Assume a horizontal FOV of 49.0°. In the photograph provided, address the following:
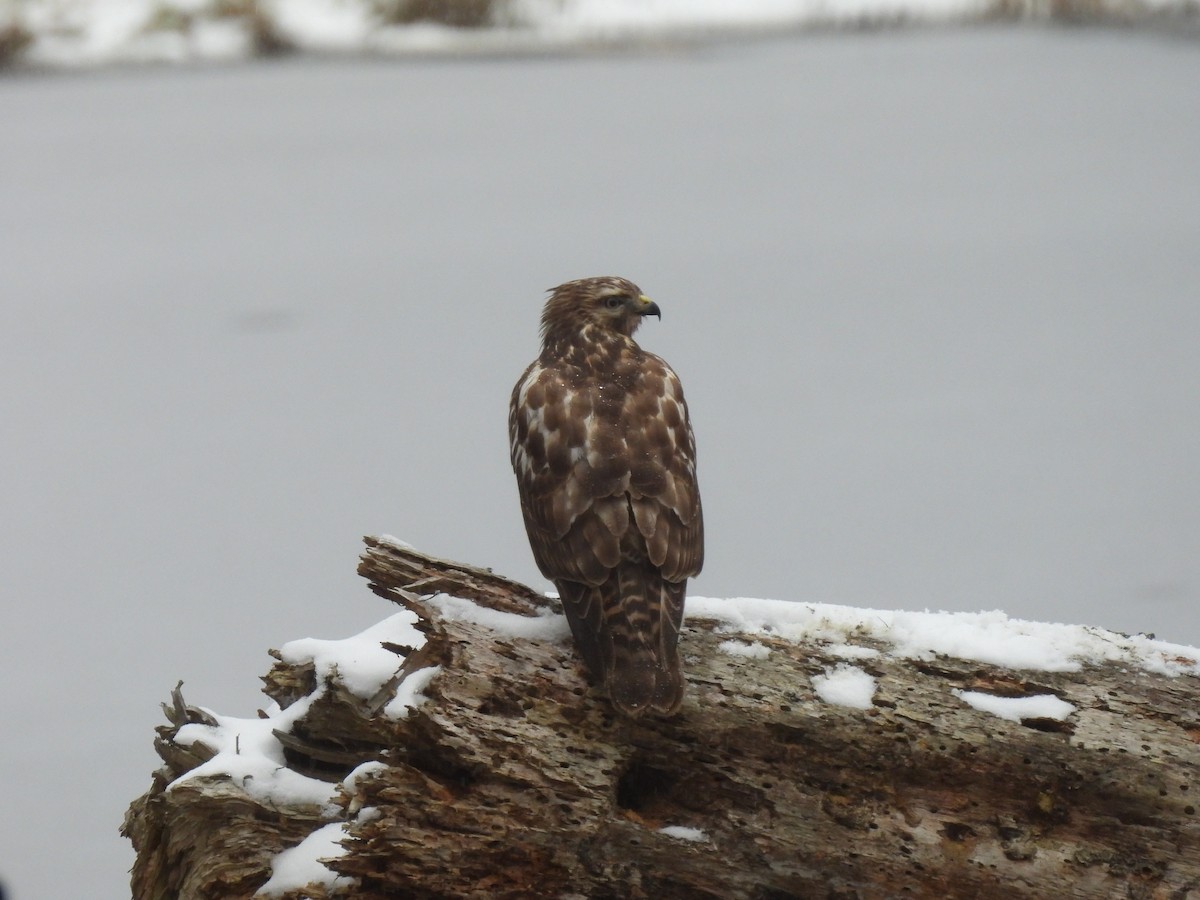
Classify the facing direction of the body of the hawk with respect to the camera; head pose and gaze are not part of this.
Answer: away from the camera
